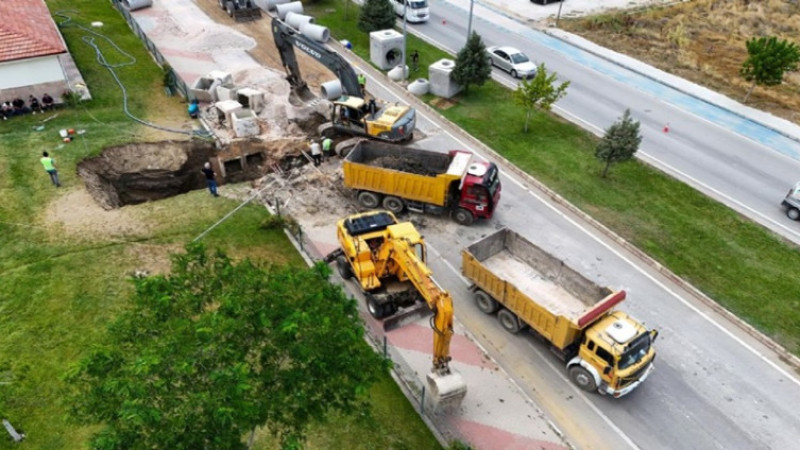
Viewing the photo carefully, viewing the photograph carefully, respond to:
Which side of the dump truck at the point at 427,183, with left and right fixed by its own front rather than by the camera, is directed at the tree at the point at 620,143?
front

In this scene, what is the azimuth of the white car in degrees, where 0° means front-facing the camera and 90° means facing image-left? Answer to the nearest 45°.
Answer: approximately 315°

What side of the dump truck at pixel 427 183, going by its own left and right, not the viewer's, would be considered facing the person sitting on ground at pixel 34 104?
back

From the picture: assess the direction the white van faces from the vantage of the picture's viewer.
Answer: facing the viewer and to the right of the viewer

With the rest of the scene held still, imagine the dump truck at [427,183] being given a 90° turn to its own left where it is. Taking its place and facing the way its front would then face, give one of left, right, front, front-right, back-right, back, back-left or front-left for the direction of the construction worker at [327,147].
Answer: front-left

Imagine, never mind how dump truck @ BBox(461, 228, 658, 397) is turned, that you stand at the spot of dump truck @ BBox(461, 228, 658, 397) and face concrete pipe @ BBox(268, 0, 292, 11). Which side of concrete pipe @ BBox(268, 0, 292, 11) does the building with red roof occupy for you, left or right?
left
